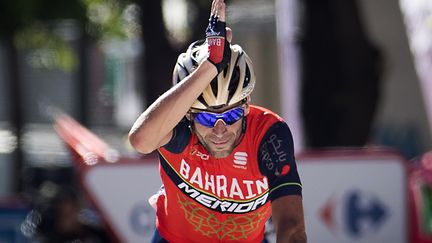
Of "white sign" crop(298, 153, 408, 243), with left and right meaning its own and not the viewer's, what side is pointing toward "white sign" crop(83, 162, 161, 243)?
right

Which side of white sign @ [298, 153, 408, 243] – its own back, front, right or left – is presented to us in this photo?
front

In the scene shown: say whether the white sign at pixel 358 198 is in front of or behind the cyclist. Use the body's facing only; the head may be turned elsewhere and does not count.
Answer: behind

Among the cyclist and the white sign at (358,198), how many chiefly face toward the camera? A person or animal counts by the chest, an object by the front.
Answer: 2

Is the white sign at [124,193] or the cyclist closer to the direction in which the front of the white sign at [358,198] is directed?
the cyclist

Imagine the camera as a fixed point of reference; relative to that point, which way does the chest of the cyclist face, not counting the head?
toward the camera

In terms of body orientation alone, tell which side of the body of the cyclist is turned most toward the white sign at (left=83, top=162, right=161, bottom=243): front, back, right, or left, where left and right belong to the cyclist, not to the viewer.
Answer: back

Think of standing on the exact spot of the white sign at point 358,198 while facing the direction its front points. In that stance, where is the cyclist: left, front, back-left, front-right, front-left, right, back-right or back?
front
